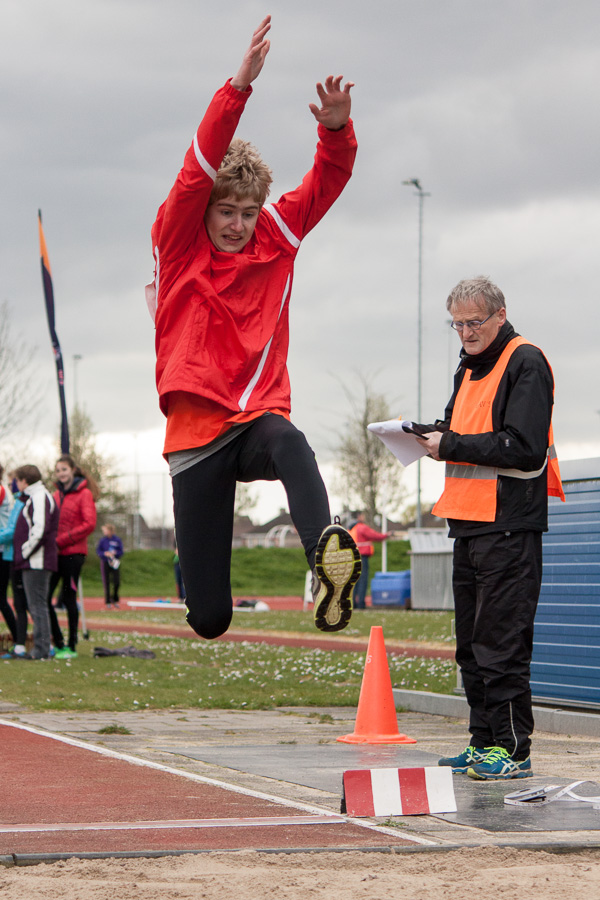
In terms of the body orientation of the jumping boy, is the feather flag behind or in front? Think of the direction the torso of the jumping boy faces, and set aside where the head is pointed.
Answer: behind

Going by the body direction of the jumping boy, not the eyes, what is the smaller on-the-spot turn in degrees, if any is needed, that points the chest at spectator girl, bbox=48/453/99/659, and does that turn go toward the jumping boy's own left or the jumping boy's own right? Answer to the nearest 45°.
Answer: approximately 180°

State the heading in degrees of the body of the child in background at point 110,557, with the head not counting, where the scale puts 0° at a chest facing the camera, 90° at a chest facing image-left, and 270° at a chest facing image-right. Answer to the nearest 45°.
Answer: approximately 0°

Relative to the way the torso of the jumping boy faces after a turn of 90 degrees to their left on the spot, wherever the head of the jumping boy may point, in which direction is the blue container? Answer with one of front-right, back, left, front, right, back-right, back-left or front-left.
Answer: left

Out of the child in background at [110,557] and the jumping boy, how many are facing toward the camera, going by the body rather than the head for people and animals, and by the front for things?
2

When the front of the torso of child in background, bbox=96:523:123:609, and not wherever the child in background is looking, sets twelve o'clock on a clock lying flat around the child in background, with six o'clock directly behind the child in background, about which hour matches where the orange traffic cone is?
The orange traffic cone is roughly at 12 o'clock from the child in background.

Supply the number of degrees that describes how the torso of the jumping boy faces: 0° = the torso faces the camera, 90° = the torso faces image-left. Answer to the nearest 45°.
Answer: approximately 0°

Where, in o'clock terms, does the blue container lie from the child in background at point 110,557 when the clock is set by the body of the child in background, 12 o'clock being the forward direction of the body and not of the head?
The blue container is roughly at 9 o'clock from the child in background.
